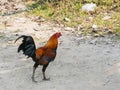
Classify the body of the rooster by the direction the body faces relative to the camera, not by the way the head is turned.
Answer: to the viewer's right
